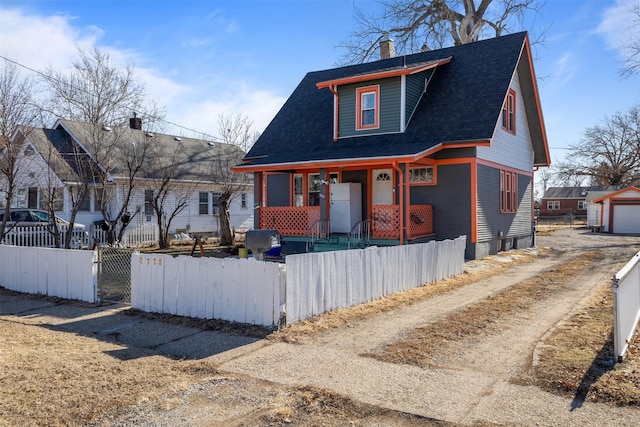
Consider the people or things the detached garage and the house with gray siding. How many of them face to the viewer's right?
0

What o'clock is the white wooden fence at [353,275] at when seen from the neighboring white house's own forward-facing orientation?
The white wooden fence is roughly at 10 o'clock from the neighboring white house.

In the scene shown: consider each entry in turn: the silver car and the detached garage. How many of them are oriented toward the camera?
1

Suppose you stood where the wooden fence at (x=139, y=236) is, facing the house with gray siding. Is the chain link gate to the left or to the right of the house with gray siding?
right

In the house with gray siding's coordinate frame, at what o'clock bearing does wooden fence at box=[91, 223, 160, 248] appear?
The wooden fence is roughly at 2 o'clock from the house with gray siding.

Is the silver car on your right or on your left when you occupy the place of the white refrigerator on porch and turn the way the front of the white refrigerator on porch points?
on your right

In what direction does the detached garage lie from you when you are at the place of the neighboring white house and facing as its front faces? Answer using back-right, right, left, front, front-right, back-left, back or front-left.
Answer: back-left

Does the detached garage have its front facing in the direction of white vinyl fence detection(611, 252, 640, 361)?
yes

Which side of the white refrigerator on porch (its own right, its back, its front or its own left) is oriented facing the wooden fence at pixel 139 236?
right

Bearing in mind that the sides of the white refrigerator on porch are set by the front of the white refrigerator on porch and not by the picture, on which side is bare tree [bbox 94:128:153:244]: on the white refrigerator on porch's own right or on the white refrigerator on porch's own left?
on the white refrigerator on porch's own right

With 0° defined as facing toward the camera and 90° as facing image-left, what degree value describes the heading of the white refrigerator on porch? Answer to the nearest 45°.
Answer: approximately 45°

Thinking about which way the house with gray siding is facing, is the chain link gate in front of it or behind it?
in front
